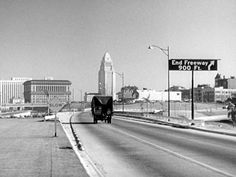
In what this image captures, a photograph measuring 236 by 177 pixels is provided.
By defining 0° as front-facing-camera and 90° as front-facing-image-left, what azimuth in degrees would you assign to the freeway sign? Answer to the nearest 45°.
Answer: approximately 0°

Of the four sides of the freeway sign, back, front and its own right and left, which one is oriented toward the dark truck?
right
